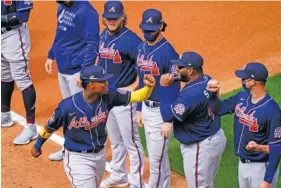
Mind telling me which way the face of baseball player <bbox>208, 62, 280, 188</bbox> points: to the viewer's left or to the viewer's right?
to the viewer's left

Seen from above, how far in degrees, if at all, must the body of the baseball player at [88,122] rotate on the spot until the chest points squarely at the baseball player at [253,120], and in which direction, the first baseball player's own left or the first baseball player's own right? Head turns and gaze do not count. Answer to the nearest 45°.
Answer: approximately 45° to the first baseball player's own left

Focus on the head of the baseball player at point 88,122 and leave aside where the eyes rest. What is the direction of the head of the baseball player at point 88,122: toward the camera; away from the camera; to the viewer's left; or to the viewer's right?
to the viewer's right

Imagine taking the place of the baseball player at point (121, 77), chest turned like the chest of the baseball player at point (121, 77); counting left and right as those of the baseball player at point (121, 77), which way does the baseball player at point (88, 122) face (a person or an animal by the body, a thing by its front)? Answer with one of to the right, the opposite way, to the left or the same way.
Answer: to the left

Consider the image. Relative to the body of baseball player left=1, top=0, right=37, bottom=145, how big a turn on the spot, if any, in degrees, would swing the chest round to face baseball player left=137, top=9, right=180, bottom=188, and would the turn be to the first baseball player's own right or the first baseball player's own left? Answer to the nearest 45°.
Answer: approximately 90° to the first baseball player's own left

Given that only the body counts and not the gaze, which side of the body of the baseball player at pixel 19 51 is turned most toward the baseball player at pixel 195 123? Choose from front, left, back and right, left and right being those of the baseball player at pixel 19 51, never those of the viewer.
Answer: left

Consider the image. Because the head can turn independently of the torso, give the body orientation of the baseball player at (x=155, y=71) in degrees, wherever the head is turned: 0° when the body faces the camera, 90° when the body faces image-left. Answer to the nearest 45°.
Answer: approximately 45°

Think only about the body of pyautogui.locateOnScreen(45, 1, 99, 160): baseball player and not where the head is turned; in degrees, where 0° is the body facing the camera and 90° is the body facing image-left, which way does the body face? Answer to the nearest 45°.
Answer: approximately 45°

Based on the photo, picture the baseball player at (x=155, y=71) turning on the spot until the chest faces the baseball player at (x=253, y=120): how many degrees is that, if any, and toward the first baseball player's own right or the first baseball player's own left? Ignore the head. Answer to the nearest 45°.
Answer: approximately 90° to the first baseball player's own left

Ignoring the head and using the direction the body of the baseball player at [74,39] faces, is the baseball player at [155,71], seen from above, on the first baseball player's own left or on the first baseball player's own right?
on the first baseball player's own left

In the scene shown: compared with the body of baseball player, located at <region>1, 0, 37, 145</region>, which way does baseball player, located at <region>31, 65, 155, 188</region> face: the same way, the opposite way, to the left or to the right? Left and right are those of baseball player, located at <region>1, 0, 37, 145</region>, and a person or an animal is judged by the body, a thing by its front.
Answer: to the left
